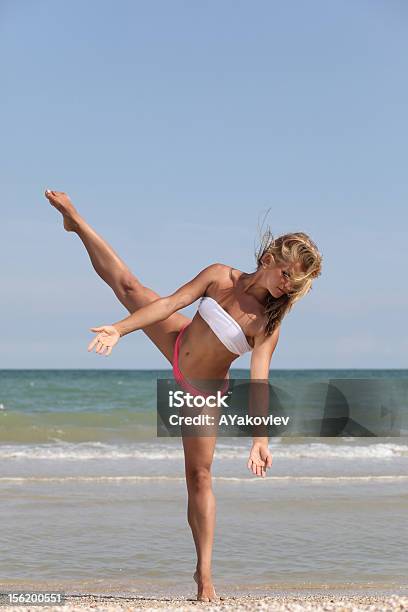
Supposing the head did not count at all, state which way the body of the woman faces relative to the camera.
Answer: toward the camera
